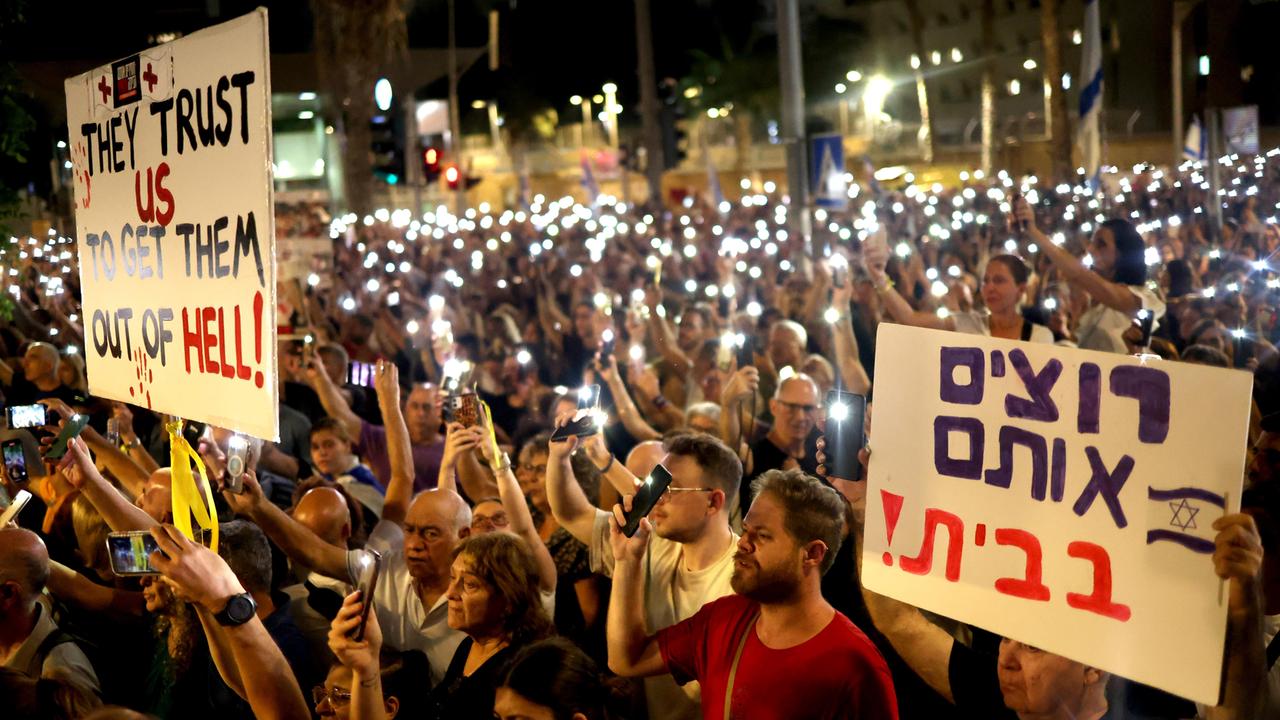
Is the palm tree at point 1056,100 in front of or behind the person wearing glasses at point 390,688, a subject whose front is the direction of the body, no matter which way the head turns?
behind

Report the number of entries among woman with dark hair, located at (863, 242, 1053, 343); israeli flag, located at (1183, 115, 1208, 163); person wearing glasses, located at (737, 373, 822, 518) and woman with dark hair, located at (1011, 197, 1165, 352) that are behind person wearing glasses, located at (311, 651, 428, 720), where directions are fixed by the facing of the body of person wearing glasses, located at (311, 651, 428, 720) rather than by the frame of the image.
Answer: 4

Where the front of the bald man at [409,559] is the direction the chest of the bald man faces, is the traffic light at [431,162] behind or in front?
behind

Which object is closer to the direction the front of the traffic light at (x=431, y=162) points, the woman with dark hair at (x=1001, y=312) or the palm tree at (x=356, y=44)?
the woman with dark hair

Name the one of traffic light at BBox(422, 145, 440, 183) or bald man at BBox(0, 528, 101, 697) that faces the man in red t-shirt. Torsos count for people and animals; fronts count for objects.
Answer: the traffic light

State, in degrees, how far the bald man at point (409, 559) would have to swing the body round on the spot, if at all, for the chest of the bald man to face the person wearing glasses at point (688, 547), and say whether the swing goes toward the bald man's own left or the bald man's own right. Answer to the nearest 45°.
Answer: approximately 90° to the bald man's own left

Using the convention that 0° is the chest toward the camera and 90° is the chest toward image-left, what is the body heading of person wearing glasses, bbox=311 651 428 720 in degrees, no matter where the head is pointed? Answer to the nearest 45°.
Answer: approximately 45°

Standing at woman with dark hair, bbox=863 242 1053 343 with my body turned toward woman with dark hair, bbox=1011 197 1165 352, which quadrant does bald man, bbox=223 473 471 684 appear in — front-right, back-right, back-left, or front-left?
back-right

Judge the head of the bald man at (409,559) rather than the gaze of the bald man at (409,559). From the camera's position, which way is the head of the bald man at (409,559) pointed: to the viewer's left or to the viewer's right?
to the viewer's left

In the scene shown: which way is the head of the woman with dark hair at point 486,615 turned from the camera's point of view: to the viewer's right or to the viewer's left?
to the viewer's left

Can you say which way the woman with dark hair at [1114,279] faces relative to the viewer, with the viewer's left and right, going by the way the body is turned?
facing to the left of the viewer
